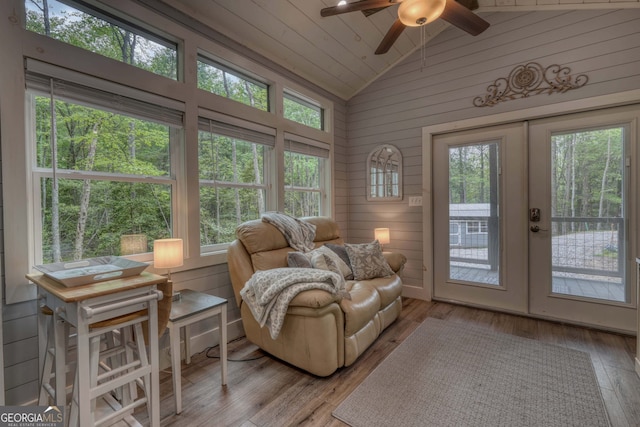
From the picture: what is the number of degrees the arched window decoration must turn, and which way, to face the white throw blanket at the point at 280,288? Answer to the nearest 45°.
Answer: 0° — it already faces it

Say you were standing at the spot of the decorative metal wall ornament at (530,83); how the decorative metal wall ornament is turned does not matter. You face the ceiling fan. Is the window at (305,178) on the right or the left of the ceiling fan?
right

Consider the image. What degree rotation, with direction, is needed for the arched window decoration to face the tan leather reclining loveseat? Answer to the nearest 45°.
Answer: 0° — it already faces it

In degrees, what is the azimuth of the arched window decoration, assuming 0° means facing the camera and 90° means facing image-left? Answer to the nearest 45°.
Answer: approximately 0°

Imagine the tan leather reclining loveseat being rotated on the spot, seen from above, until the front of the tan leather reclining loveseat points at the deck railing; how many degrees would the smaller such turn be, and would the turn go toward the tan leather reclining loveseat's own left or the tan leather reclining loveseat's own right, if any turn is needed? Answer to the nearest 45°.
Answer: approximately 45° to the tan leather reclining loveseat's own left

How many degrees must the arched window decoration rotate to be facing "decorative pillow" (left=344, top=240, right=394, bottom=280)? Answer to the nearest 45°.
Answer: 0° — it already faces it

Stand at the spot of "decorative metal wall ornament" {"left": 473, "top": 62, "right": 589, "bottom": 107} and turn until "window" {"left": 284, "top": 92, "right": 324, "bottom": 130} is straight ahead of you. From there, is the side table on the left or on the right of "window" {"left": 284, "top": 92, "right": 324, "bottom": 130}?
left

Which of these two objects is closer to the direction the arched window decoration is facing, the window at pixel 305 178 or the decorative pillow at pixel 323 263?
the decorative pillow

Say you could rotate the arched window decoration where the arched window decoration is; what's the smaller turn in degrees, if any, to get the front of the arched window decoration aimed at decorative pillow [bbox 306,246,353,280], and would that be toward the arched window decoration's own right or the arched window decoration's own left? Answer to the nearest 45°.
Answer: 0° — it already faces it
